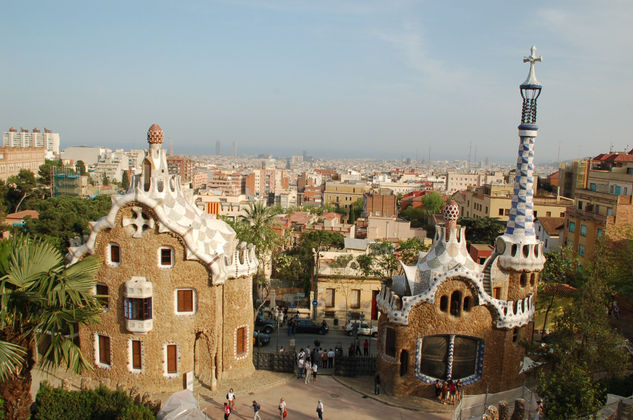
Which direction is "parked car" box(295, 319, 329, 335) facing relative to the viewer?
to the viewer's right
